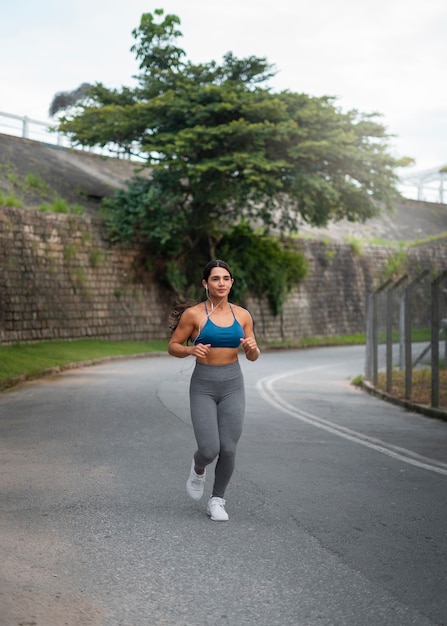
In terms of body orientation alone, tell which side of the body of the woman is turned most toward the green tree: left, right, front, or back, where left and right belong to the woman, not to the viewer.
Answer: back

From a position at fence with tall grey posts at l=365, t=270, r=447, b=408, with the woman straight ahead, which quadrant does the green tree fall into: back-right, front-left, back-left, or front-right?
back-right

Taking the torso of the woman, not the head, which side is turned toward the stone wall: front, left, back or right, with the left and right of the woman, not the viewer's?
back

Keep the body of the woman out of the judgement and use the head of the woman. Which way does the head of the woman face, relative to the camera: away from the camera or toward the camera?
toward the camera

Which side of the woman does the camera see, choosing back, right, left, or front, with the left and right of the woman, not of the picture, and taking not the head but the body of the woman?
front
